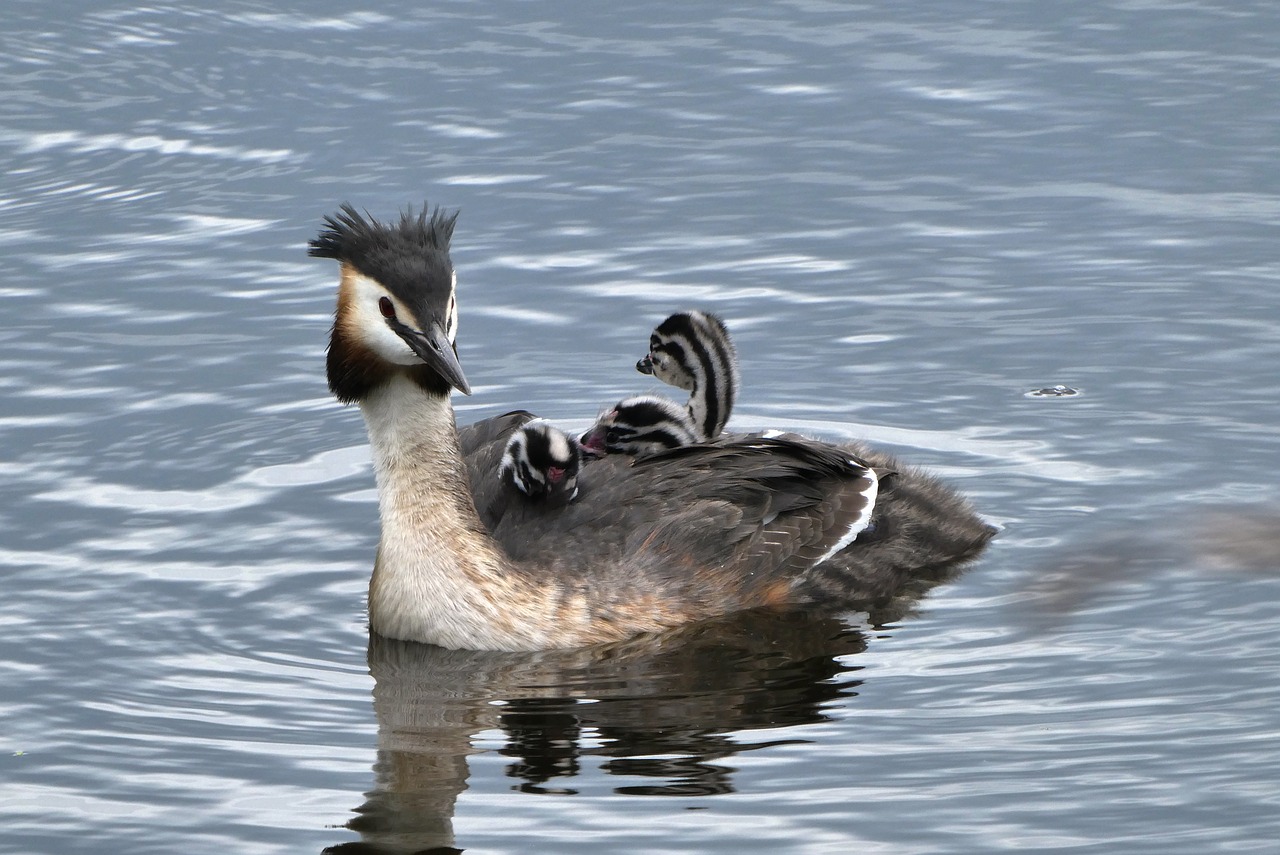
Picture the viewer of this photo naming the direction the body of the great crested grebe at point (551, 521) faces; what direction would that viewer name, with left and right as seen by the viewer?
facing the viewer and to the left of the viewer

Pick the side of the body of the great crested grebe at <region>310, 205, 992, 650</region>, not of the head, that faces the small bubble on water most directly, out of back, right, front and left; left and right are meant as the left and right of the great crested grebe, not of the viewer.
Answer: back
